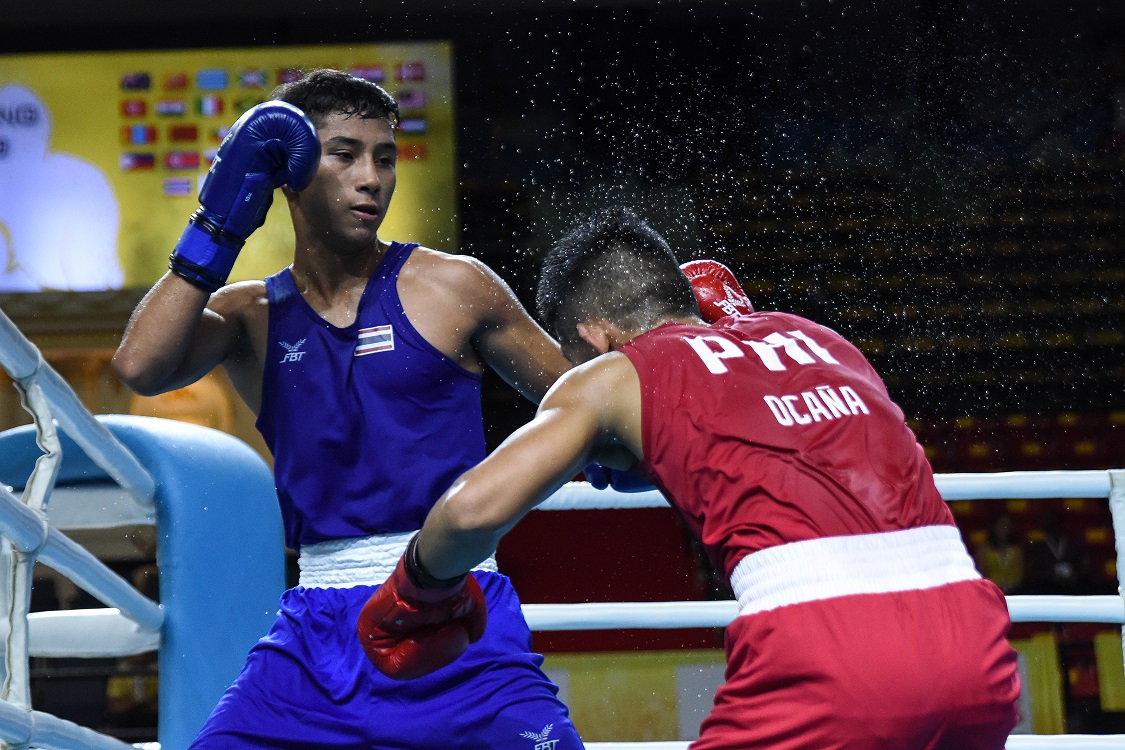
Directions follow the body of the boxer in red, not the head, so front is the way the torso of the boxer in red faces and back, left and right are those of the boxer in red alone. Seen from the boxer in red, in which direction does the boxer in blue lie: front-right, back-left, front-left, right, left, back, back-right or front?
front

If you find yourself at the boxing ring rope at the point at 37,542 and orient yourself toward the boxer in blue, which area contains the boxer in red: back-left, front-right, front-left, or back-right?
front-right

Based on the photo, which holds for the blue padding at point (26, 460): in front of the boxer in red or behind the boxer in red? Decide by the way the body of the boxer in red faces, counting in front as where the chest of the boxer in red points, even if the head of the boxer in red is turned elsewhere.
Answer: in front

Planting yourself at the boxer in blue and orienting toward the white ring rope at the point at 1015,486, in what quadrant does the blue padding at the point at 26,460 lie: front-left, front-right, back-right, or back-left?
back-left

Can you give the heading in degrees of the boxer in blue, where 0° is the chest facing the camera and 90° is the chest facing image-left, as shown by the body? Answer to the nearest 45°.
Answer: approximately 0°

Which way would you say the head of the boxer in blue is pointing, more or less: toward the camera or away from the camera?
toward the camera

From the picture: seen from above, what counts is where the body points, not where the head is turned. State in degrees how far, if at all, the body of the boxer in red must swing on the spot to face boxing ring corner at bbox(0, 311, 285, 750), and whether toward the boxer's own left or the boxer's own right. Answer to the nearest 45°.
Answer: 0° — they already face it

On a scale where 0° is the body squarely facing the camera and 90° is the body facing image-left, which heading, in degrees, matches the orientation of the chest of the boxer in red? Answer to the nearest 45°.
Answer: approximately 135°

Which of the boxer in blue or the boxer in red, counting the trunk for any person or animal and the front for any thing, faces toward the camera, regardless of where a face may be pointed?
the boxer in blue

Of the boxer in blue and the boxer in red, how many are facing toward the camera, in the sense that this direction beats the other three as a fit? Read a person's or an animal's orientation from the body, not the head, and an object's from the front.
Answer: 1

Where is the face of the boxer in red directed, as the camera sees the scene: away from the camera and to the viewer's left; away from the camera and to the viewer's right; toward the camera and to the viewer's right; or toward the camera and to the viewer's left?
away from the camera and to the viewer's left

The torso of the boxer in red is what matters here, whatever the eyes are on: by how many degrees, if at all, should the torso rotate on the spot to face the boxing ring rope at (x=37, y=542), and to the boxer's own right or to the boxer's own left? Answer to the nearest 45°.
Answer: approximately 45° to the boxer's own left
